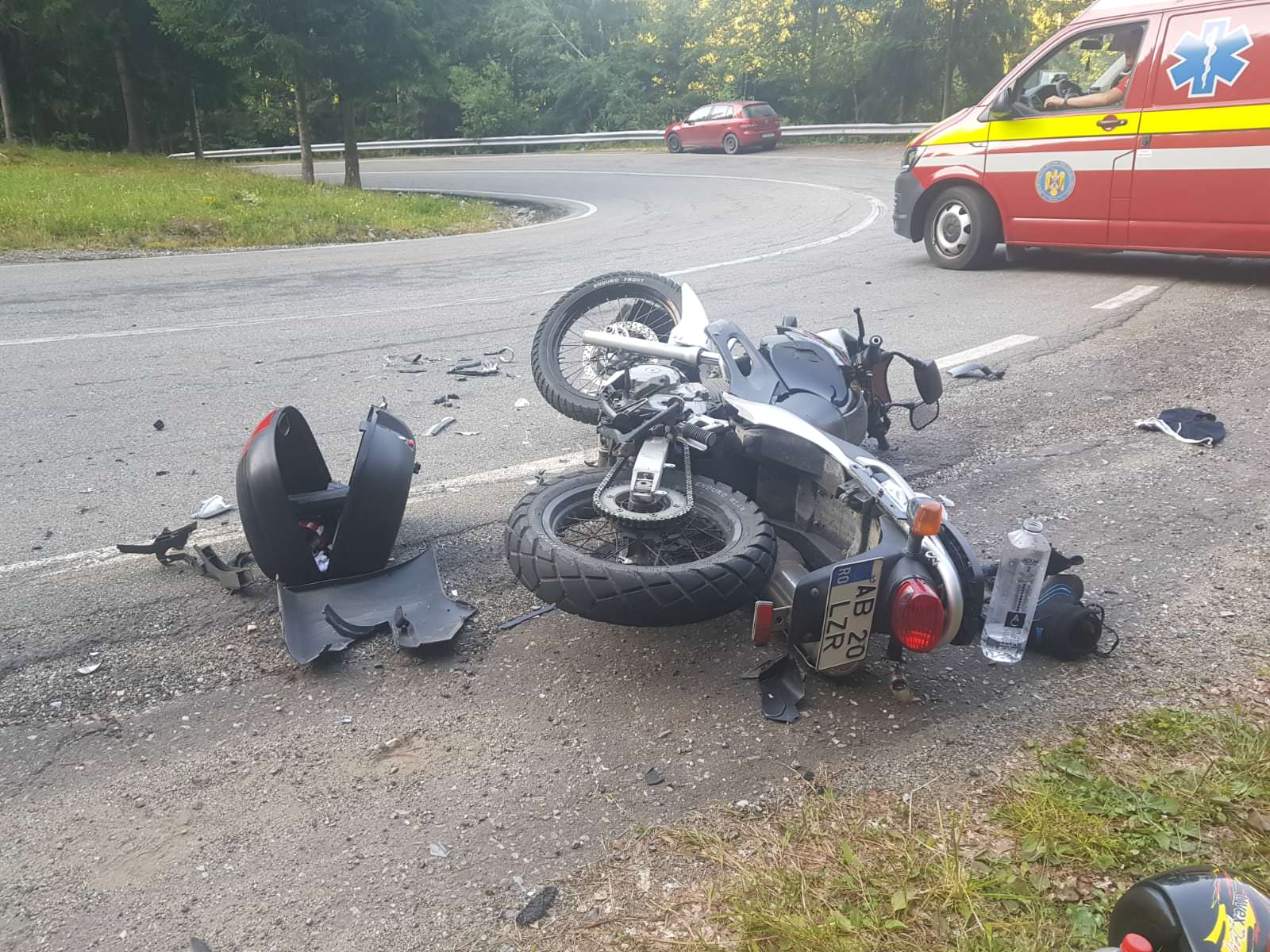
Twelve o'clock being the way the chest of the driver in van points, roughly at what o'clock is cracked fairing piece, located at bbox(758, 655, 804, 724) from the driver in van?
The cracked fairing piece is roughly at 9 o'clock from the driver in van.

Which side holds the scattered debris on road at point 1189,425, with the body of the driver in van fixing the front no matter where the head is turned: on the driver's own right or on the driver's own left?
on the driver's own left

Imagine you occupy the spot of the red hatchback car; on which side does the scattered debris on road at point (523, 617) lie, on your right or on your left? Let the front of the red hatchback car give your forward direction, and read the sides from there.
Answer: on your left

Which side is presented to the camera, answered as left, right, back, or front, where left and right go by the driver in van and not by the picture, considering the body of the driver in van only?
left

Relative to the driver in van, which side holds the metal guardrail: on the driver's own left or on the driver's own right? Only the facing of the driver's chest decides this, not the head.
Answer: on the driver's own right

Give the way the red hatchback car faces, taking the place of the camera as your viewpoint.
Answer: facing away from the viewer and to the left of the viewer

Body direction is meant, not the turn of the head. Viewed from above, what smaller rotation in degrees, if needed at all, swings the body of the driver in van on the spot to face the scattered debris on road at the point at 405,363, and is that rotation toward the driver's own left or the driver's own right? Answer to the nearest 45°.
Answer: approximately 45° to the driver's own left

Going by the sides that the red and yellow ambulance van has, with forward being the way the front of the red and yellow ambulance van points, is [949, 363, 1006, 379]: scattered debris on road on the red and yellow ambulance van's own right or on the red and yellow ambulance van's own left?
on the red and yellow ambulance van's own left

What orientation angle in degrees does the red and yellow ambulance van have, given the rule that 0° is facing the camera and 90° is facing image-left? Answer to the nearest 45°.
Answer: approximately 90°
